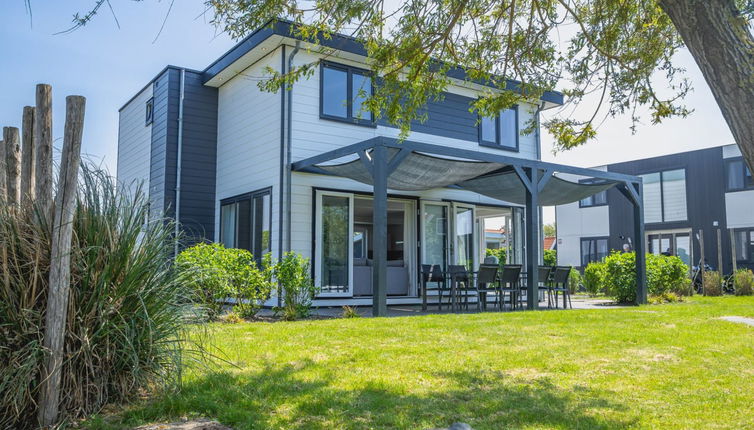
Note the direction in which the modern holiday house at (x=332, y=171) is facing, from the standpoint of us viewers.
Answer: facing the viewer and to the right of the viewer

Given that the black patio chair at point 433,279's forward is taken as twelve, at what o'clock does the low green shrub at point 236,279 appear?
The low green shrub is roughly at 6 o'clock from the black patio chair.

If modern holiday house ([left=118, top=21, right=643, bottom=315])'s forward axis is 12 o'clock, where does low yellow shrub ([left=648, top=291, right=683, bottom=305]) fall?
The low yellow shrub is roughly at 10 o'clock from the modern holiday house.

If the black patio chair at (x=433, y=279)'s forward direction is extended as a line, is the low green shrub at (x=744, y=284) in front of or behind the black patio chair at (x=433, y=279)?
in front

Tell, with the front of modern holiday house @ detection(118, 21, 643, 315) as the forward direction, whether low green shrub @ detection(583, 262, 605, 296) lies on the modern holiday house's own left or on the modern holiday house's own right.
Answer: on the modern holiday house's own left

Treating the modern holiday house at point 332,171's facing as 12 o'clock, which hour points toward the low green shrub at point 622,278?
The low green shrub is roughly at 10 o'clock from the modern holiday house.

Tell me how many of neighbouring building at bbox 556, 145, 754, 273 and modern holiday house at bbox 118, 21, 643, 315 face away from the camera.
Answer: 0

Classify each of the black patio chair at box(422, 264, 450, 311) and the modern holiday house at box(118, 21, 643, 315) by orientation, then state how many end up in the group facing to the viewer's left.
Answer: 0

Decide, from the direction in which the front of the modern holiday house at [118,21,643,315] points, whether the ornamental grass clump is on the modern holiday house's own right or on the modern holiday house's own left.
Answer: on the modern holiday house's own right

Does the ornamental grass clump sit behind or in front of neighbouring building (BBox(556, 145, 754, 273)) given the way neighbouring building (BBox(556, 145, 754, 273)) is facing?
in front

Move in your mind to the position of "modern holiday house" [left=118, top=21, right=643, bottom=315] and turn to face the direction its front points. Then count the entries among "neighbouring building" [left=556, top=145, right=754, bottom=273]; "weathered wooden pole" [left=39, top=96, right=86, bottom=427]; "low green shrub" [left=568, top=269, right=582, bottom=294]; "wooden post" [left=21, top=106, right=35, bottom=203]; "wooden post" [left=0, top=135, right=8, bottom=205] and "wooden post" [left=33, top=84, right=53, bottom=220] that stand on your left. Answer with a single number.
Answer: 2

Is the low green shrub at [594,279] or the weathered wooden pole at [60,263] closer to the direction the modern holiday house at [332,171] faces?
the weathered wooden pole

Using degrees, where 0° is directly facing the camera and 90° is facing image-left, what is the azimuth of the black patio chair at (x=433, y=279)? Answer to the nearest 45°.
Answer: approximately 225°
